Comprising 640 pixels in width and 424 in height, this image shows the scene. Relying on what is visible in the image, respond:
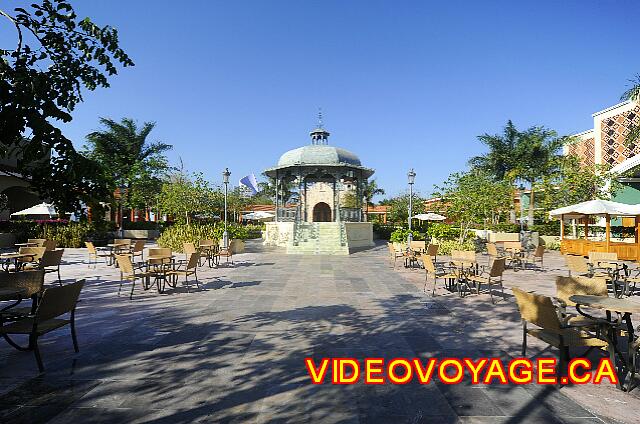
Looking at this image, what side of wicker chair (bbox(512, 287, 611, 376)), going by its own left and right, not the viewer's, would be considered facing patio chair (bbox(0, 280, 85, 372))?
back

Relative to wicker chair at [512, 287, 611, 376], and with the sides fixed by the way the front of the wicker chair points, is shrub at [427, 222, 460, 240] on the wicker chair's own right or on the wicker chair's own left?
on the wicker chair's own left

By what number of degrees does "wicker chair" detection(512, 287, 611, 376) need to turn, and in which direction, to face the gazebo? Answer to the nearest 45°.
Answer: approximately 90° to its left

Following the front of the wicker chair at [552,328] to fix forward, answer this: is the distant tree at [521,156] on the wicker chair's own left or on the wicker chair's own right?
on the wicker chair's own left

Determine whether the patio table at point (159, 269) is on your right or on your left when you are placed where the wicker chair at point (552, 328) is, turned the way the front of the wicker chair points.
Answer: on your left

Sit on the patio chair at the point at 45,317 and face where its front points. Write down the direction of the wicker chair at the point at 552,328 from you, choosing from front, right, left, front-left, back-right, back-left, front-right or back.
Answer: back

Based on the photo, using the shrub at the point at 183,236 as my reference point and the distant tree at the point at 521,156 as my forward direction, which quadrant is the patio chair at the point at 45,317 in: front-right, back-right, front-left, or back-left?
back-right

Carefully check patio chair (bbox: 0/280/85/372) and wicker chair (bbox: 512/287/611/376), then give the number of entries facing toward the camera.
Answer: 0

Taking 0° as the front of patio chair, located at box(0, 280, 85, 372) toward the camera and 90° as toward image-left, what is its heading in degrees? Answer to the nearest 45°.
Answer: approximately 135°

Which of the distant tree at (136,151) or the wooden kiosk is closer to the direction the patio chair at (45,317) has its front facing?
the distant tree

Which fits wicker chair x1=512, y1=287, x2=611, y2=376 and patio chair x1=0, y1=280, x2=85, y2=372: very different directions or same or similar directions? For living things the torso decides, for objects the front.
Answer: very different directions

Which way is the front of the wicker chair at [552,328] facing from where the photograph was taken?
facing away from the viewer and to the right of the viewer

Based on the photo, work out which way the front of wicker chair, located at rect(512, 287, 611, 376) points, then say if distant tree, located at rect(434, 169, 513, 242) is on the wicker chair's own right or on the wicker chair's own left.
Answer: on the wicker chair's own left

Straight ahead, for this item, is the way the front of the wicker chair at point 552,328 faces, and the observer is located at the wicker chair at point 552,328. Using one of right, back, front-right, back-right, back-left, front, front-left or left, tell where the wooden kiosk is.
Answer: front-left
